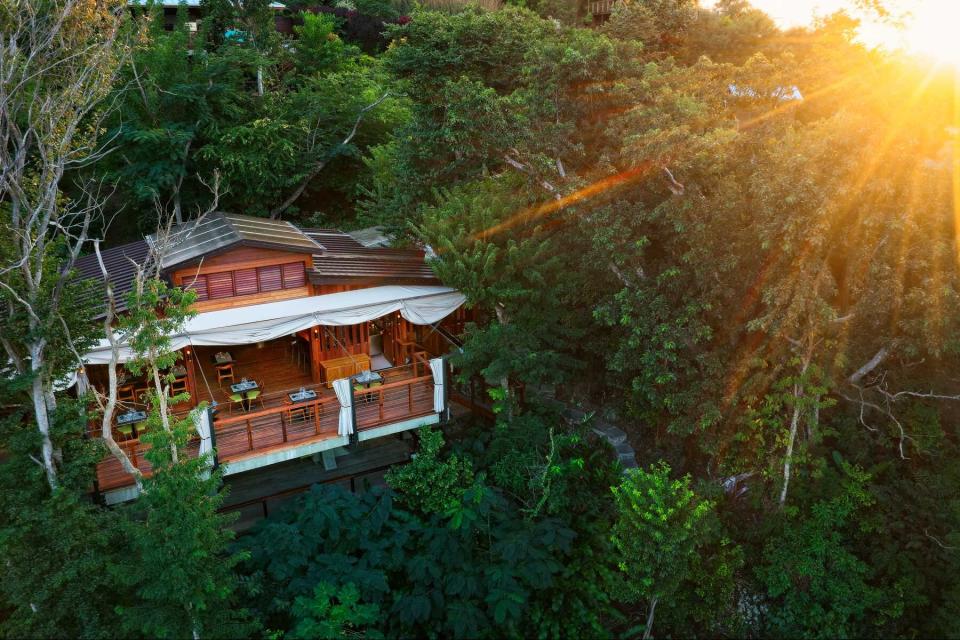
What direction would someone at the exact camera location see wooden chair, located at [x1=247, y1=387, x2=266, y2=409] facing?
facing to the left of the viewer

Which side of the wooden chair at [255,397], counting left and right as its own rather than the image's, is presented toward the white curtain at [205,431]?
left

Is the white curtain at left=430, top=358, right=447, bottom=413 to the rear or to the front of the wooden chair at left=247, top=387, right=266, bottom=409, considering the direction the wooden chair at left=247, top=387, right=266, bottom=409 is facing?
to the rear

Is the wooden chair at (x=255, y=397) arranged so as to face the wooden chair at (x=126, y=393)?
yes

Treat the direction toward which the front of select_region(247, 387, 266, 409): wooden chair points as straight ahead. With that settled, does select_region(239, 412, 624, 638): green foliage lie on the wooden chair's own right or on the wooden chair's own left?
on the wooden chair's own left

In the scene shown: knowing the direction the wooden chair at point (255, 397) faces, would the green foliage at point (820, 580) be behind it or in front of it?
behind

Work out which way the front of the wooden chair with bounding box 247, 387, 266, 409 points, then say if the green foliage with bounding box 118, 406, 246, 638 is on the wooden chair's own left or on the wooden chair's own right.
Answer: on the wooden chair's own left
